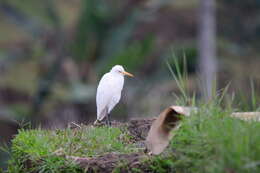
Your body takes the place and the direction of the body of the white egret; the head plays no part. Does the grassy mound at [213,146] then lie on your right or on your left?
on your right

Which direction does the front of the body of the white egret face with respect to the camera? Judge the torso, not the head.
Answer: to the viewer's right
